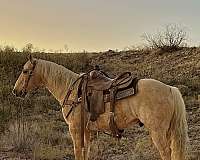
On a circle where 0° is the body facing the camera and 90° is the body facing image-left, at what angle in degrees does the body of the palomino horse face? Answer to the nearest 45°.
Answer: approximately 90°
